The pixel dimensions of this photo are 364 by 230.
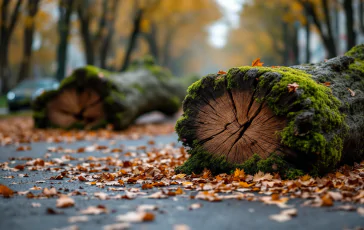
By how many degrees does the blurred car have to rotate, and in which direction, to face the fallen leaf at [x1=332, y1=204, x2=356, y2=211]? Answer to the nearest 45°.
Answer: approximately 45° to its left

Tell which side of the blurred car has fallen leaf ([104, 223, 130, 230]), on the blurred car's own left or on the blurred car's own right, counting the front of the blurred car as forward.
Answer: on the blurred car's own left

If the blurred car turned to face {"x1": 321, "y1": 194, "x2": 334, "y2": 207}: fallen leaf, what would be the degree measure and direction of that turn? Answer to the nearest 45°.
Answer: approximately 45° to its left

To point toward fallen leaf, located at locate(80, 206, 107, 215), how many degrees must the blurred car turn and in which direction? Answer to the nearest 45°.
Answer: approximately 45° to its left

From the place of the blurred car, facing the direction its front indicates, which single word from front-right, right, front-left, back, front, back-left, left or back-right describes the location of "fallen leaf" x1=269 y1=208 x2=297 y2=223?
front-left

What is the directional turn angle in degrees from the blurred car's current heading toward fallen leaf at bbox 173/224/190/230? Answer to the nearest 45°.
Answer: approximately 45° to its left

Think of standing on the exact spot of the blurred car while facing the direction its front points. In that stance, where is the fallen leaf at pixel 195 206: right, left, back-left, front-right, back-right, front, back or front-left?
front-left

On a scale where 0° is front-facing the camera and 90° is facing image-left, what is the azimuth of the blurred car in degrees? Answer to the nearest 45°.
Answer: approximately 45°

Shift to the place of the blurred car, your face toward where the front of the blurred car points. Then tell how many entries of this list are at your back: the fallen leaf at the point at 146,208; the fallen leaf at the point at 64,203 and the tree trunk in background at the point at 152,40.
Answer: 1

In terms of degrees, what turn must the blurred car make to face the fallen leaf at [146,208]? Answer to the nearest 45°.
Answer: approximately 45° to its left

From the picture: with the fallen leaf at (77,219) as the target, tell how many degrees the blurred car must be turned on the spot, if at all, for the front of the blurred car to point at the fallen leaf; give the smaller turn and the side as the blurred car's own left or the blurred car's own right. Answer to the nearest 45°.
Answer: approximately 45° to the blurred car's own left

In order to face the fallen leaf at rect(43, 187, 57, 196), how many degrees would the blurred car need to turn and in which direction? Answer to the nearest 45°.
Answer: approximately 45° to its left

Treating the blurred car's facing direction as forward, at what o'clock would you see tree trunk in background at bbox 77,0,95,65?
The tree trunk in background is roughly at 8 o'clock from the blurred car.

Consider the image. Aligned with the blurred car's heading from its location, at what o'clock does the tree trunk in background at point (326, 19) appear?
The tree trunk in background is roughly at 9 o'clock from the blurred car.
